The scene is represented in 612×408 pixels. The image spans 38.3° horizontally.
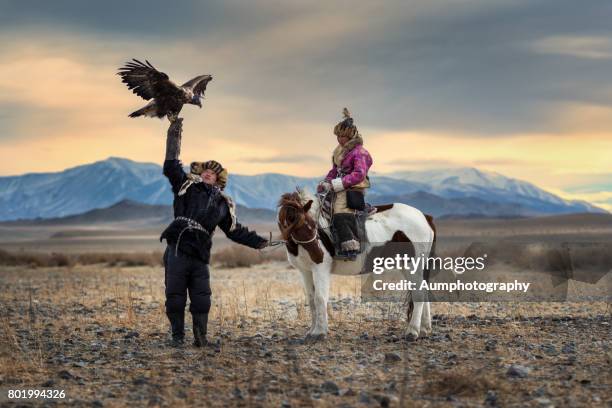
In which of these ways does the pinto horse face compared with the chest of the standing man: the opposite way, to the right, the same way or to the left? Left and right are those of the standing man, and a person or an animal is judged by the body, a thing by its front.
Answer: to the right

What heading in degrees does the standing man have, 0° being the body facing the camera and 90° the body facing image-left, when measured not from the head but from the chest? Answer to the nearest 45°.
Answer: approximately 0°

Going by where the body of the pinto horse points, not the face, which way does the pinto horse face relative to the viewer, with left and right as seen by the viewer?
facing to the left of the viewer

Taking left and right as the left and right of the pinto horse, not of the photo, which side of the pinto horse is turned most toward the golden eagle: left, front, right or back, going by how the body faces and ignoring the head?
front

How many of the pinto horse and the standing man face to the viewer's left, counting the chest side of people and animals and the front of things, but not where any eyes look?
1

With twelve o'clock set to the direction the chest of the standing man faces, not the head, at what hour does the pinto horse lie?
The pinto horse is roughly at 9 o'clock from the standing man.
